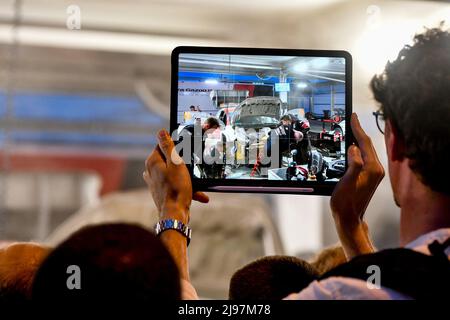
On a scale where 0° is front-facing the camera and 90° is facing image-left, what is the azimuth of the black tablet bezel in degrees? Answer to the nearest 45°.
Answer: approximately 0°
